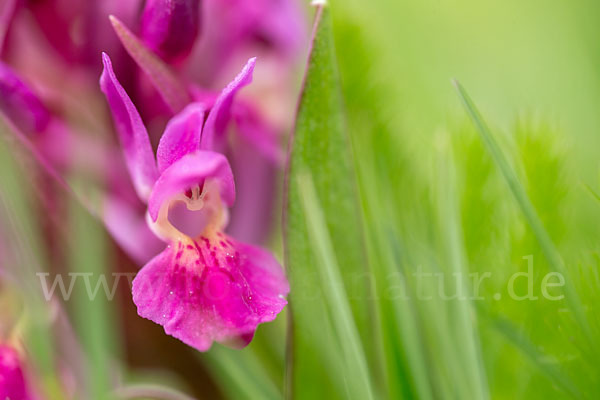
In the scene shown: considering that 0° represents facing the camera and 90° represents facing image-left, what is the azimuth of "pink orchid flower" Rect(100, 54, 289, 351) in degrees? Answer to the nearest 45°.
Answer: approximately 0°
